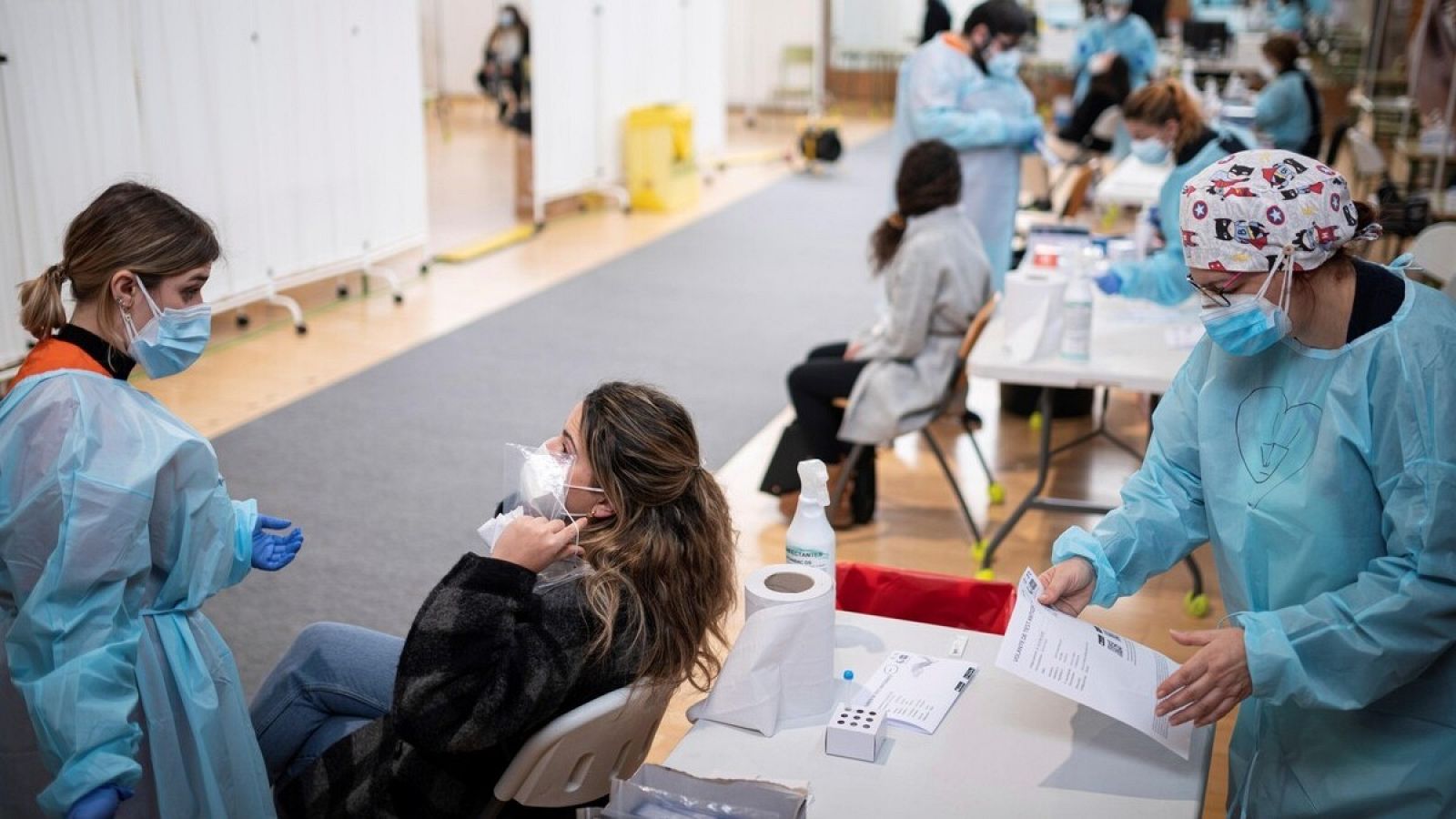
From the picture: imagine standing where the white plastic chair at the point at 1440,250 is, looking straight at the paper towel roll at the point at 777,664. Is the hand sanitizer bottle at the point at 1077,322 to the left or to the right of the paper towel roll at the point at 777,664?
right

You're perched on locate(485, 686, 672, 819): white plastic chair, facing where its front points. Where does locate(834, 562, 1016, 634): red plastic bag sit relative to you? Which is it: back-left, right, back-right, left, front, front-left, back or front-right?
right

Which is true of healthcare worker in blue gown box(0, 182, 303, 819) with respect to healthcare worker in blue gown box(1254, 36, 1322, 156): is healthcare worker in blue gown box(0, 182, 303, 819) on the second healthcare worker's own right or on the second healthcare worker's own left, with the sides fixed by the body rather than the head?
on the second healthcare worker's own left

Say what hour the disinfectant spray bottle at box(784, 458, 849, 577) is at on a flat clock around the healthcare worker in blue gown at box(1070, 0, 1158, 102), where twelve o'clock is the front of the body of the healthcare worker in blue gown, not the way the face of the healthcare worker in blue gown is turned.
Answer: The disinfectant spray bottle is roughly at 12 o'clock from the healthcare worker in blue gown.

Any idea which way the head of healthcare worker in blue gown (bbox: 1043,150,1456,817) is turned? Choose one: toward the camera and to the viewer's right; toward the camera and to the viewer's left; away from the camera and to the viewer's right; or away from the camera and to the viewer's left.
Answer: toward the camera and to the viewer's left

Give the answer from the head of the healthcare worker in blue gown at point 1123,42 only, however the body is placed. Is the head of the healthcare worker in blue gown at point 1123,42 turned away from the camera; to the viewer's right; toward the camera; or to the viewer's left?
toward the camera

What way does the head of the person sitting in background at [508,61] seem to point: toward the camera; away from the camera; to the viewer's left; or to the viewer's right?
toward the camera

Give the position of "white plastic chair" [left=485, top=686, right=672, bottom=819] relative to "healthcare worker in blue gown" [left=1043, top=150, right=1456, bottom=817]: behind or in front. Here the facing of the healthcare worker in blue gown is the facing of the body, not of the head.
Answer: in front

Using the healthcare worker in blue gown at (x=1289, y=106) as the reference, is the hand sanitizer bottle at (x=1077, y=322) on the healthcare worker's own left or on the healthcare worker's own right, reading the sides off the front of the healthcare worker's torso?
on the healthcare worker's own left

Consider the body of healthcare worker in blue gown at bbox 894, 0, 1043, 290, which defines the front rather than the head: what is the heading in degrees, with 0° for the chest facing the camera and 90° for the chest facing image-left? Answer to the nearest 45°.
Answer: approximately 315°

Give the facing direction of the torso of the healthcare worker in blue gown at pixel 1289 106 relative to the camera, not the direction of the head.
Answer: to the viewer's left

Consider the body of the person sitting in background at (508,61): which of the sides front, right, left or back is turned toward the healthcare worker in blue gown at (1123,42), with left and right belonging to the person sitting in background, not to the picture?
left

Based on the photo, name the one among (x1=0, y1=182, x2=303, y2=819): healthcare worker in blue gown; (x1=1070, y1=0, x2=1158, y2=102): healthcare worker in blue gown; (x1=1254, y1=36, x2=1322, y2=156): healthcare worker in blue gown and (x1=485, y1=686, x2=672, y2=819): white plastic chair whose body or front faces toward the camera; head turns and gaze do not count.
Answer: (x1=1070, y1=0, x2=1158, y2=102): healthcare worker in blue gown

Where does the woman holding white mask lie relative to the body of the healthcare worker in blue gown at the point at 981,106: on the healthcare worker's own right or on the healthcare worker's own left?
on the healthcare worker's own right

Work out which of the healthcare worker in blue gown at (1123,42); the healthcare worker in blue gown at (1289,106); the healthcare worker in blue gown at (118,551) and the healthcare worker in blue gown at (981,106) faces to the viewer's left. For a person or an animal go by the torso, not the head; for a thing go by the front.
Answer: the healthcare worker in blue gown at (1289,106)

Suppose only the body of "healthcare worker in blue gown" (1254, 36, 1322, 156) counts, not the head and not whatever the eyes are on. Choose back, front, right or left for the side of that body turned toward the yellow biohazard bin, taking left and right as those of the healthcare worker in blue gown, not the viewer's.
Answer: front

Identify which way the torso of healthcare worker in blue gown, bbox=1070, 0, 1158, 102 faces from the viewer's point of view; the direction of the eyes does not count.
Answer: toward the camera

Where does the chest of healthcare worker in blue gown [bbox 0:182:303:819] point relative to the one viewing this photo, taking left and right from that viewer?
facing to the right of the viewer

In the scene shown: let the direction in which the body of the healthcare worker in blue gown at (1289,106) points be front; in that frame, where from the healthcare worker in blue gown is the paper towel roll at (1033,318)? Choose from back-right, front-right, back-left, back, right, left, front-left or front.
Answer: left
